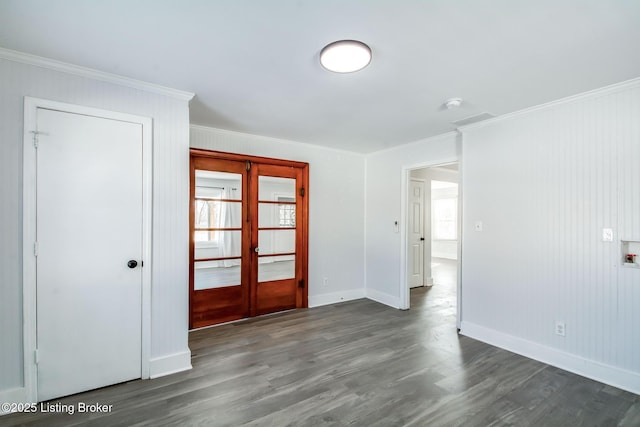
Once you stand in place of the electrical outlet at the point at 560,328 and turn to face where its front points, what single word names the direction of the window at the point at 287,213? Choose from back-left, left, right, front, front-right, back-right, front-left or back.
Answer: front-right

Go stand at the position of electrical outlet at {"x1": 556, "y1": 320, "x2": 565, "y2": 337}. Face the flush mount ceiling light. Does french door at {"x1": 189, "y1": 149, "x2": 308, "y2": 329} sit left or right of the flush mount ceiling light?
right

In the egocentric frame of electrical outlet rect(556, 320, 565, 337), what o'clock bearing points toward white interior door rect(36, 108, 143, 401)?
The white interior door is roughly at 12 o'clock from the electrical outlet.

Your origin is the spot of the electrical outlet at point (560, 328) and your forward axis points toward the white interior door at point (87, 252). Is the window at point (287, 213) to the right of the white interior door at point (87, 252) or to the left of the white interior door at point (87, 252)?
right

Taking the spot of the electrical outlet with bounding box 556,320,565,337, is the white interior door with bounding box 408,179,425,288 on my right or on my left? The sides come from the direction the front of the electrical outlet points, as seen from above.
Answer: on my right

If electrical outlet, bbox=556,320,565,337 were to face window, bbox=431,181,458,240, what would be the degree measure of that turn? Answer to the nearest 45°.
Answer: approximately 90° to its right

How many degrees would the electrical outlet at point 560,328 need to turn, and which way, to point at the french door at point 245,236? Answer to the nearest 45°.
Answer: approximately 45° to its right

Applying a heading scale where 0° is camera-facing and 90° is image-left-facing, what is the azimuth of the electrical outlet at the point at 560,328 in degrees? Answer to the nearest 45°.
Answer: approximately 45°

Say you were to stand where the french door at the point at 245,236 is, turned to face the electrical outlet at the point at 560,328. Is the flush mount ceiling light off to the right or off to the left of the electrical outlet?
right
